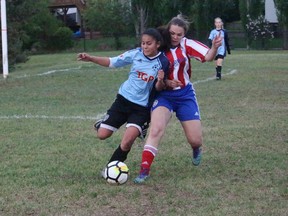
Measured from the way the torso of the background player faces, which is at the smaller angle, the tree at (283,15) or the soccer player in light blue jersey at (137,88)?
the soccer player in light blue jersey

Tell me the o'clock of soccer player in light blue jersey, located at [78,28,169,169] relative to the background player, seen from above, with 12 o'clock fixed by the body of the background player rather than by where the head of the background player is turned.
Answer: The soccer player in light blue jersey is roughly at 12 o'clock from the background player.

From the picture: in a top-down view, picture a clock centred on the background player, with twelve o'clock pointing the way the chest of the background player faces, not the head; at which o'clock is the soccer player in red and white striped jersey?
The soccer player in red and white striped jersey is roughly at 12 o'clock from the background player.

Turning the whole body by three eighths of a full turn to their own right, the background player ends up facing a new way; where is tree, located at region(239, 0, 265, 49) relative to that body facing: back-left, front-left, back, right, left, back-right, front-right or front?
front-right

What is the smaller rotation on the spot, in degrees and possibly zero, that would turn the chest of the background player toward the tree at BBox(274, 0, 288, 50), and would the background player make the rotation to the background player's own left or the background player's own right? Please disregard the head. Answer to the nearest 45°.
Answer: approximately 180°

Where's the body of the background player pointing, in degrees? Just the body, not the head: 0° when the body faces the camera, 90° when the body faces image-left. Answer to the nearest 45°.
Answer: approximately 0°
